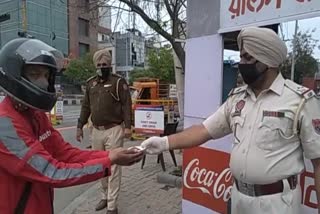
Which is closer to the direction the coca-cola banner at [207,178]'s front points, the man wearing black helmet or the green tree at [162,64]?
the man wearing black helmet

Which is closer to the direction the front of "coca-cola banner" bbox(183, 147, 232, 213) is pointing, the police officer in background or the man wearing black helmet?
the man wearing black helmet

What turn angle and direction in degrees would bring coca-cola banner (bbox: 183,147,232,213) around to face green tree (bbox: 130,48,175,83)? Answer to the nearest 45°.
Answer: approximately 135° to its right

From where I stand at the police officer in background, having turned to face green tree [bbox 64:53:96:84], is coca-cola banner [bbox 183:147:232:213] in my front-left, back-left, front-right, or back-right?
back-right

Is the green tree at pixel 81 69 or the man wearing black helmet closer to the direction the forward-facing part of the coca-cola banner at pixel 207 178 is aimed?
the man wearing black helmet

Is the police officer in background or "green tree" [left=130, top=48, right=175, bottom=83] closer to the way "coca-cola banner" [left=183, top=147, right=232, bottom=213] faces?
the police officer in background

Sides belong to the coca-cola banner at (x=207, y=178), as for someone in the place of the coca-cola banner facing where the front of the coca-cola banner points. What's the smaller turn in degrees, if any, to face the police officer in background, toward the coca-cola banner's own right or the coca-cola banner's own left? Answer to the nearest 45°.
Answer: approximately 90° to the coca-cola banner's own right

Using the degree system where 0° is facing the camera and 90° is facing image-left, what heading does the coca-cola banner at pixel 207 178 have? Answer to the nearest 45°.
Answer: approximately 45°

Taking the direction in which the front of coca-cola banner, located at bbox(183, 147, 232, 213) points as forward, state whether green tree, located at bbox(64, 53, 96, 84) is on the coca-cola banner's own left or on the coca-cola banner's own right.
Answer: on the coca-cola banner's own right
